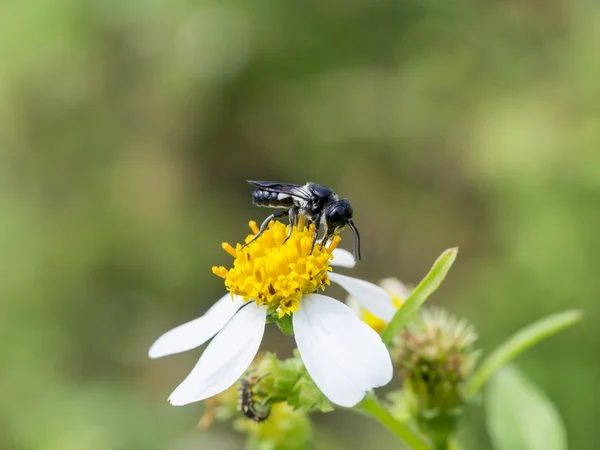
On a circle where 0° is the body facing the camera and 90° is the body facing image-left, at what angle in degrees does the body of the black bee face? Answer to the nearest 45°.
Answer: approximately 270°
